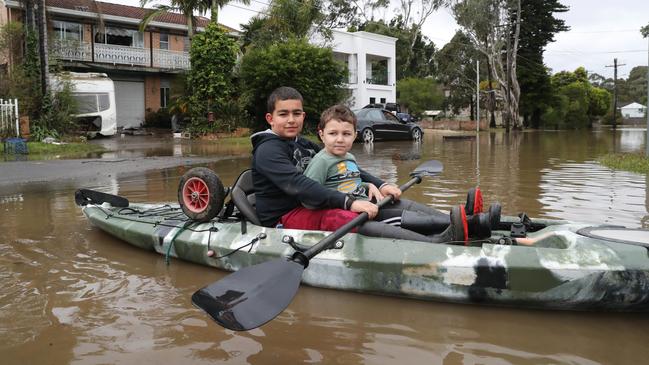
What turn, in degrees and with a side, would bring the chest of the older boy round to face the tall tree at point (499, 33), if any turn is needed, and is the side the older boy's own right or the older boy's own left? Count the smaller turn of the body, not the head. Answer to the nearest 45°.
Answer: approximately 135° to the older boy's own left

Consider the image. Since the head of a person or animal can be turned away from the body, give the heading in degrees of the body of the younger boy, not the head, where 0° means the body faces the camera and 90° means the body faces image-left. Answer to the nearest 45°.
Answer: approximately 315°

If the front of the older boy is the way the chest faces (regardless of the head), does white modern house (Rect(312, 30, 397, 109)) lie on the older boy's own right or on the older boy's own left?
on the older boy's own left

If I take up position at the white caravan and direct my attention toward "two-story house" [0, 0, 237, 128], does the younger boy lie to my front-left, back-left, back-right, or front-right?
back-right

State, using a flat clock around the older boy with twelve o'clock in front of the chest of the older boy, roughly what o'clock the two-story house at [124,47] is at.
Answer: The two-story house is roughly at 7 o'clock from the older boy.

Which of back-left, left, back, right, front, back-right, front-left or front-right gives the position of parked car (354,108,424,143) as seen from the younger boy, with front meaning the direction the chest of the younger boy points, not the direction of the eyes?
back-left

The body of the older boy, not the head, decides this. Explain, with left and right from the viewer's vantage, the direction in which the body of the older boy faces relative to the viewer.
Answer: facing the viewer and to the right of the viewer

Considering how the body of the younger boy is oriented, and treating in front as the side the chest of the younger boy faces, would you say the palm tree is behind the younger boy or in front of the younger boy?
behind

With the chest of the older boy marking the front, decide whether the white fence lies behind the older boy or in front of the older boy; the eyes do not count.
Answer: behind

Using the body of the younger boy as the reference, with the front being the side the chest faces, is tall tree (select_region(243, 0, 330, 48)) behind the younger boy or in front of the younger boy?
behind

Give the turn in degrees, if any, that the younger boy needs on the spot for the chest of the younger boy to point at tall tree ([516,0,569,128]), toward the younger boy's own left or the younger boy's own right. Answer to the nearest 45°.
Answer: approximately 135° to the younger boy's own left
